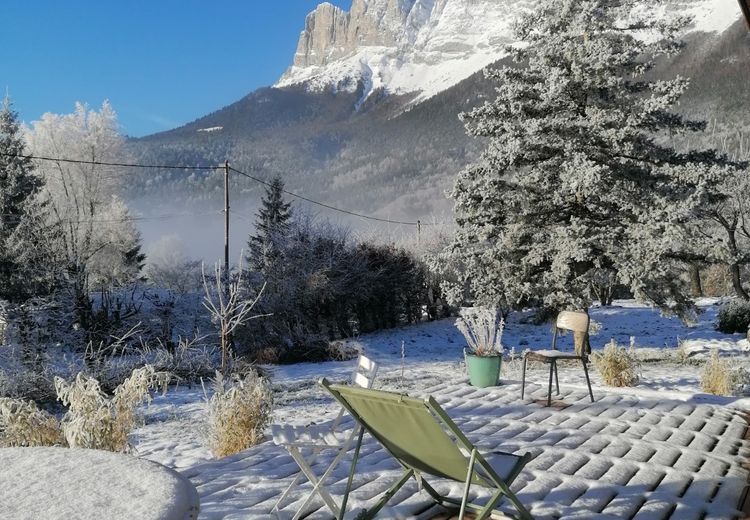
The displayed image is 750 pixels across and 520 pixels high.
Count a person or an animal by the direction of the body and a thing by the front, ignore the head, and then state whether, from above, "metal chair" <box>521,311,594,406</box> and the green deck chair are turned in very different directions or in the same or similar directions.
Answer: very different directions

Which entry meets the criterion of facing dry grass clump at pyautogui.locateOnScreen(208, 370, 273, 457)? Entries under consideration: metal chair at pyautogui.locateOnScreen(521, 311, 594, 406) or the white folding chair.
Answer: the metal chair

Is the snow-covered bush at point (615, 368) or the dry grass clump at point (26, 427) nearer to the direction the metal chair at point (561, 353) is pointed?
the dry grass clump

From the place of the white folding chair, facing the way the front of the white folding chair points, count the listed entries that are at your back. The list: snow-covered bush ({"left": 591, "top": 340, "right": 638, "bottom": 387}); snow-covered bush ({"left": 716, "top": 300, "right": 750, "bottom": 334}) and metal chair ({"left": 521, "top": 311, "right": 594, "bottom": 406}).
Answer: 3

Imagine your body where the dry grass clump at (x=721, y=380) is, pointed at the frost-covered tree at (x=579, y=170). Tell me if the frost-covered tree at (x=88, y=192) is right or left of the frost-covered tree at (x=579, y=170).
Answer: left
